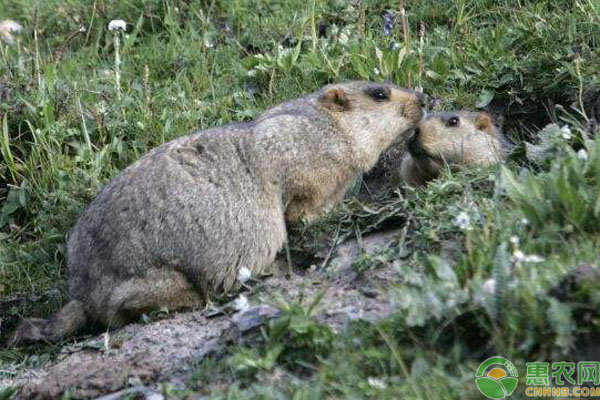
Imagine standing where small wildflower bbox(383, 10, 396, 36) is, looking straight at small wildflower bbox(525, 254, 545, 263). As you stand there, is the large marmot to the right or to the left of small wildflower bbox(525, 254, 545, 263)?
right

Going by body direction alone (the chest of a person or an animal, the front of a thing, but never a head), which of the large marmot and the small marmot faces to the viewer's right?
the large marmot

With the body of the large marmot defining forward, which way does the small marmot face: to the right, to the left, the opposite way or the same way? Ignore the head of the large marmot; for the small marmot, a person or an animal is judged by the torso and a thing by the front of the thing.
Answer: the opposite way

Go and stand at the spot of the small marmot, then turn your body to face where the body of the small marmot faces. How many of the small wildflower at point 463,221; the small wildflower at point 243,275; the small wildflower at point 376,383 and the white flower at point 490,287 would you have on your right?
0

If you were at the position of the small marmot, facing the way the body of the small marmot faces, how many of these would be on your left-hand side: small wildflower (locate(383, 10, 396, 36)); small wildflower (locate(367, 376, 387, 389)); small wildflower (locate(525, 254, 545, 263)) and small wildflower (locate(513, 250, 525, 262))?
3

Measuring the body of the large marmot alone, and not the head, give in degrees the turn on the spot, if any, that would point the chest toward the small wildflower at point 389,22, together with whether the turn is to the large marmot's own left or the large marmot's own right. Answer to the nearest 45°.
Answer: approximately 45° to the large marmot's own left

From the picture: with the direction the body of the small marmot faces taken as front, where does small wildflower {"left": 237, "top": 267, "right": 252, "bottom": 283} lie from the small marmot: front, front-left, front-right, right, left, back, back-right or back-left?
front-left

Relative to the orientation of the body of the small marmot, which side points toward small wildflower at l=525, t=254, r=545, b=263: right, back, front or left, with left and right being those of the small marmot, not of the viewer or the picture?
left

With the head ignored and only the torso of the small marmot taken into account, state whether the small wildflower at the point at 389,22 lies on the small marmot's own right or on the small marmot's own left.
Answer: on the small marmot's own right

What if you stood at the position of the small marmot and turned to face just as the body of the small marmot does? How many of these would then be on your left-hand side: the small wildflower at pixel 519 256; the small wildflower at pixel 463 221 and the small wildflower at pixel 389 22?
2

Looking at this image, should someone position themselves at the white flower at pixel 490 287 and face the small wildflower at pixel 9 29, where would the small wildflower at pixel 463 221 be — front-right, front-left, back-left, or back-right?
front-right

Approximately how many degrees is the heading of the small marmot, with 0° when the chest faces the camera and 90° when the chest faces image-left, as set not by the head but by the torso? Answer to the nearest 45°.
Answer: approximately 90°

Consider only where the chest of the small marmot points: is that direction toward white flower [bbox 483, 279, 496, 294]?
no

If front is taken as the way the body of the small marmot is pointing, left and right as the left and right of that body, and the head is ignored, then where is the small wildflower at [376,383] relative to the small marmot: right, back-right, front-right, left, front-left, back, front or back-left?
left

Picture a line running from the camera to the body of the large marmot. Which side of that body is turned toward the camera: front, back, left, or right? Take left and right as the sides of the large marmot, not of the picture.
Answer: right

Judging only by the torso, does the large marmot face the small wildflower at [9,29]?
no
